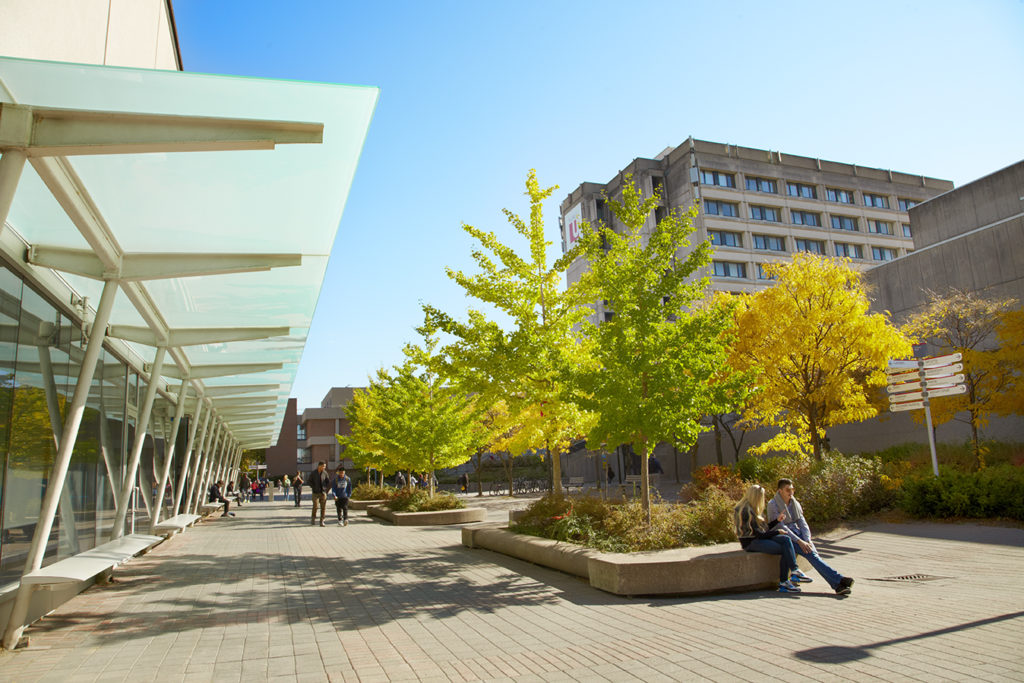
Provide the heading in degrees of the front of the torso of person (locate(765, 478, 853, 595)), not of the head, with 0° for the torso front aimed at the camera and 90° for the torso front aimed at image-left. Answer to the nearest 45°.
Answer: approximately 315°

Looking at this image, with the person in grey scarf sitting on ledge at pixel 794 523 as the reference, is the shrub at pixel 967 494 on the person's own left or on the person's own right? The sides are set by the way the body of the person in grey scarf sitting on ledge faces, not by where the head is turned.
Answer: on the person's own left

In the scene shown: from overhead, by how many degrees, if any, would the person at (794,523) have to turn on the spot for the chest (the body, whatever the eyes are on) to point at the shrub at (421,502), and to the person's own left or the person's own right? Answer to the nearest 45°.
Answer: approximately 180°

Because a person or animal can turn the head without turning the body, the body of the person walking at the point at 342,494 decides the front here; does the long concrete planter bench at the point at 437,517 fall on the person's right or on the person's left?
on the person's left

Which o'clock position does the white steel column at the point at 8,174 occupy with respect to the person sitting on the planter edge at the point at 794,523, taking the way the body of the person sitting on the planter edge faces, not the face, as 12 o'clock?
The white steel column is roughly at 3 o'clock from the person sitting on the planter edge.
